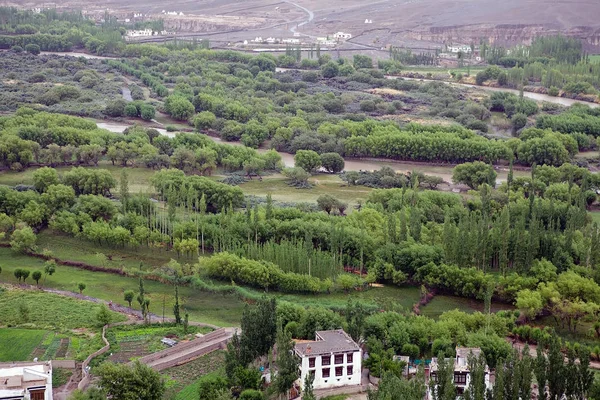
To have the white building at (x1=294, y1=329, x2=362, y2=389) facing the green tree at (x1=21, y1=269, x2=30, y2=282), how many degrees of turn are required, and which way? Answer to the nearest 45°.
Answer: approximately 135° to its right

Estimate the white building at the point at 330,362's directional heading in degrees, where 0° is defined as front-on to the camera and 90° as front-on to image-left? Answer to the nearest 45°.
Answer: approximately 0°

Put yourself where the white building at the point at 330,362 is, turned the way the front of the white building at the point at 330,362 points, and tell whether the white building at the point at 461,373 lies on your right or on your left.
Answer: on your left

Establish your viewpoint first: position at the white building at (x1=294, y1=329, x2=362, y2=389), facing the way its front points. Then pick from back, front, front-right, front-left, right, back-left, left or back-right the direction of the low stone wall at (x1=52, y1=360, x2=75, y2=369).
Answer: right

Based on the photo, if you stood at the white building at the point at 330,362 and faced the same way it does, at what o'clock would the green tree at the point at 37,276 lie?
The green tree is roughly at 4 o'clock from the white building.

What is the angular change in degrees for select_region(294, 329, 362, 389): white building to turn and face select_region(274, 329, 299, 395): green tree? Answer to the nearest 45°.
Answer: approximately 45° to its right

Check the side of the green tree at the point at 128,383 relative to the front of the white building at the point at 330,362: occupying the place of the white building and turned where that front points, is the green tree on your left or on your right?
on your right

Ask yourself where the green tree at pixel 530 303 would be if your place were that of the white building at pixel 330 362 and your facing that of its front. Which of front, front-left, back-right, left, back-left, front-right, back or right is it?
back-left

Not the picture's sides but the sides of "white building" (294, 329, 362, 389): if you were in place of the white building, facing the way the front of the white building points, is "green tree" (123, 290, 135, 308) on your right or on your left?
on your right

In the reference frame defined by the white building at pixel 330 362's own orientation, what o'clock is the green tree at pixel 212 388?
The green tree is roughly at 2 o'clock from the white building.

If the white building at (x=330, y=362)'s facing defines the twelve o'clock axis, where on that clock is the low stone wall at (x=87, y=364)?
The low stone wall is roughly at 3 o'clock from the white building.

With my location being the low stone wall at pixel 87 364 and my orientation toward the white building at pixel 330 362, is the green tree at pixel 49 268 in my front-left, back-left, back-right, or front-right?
back-left
